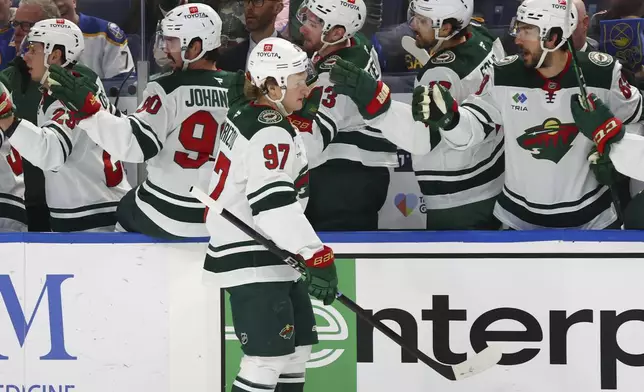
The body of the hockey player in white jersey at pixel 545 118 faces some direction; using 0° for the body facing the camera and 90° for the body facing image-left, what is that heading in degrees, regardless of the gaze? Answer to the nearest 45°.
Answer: approximately 0°

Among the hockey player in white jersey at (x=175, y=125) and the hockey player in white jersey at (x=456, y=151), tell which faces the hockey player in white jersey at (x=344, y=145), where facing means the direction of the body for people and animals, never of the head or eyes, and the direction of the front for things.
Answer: the hockey player in white jersey at (x=456, y=151)

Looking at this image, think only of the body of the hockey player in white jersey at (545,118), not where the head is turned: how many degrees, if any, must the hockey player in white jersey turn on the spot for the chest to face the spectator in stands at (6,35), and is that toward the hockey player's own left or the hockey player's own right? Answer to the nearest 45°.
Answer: approximately 90° to the hockey player's own right

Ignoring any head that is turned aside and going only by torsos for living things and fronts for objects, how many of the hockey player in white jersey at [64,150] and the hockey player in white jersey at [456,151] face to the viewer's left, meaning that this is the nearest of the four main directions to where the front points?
2

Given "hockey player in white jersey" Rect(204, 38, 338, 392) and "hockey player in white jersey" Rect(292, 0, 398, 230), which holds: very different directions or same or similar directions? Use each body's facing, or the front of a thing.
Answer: very different directions

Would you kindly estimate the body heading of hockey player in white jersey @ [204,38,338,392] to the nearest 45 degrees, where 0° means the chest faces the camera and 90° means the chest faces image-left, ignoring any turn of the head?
approximately 270°

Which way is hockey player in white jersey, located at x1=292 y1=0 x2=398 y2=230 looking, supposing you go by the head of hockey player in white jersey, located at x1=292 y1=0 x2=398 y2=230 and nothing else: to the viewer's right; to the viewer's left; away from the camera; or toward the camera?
to the viewer's left

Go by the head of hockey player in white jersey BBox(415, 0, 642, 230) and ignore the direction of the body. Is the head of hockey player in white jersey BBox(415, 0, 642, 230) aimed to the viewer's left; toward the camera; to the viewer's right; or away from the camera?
to the viewer's left

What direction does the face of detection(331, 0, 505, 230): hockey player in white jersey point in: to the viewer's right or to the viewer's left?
to the viewer's left

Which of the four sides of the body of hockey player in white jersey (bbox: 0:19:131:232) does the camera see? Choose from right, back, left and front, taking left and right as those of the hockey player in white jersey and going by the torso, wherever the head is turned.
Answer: left

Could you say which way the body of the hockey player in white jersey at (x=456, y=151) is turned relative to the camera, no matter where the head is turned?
to the viewer's left
